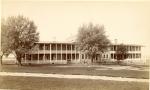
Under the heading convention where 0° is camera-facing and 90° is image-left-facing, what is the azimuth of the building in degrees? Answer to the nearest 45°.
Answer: approximately 0°

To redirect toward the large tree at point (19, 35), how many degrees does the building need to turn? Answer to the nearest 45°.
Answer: approximately 90° to its right
